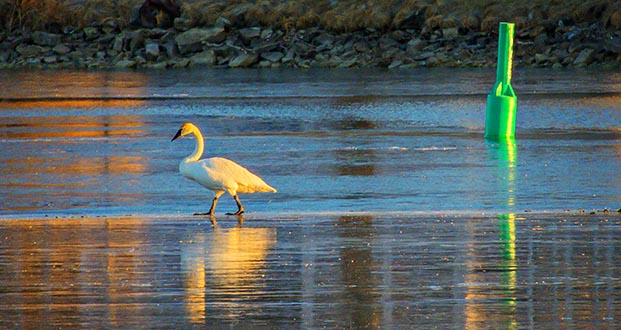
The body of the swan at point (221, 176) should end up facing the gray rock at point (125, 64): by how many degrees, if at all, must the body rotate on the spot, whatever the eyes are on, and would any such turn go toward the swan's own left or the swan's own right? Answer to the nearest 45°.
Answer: approximately 90° to the swan's own right

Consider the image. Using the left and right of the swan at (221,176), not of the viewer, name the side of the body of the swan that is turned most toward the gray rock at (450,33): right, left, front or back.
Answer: right

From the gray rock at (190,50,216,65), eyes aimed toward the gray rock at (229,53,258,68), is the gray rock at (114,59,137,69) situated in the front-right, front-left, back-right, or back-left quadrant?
back-right

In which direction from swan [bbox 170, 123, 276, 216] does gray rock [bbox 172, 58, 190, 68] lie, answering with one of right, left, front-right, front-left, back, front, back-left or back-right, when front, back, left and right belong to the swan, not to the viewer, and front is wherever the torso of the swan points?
right

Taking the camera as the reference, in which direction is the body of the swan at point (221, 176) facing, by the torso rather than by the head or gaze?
to the viewer's left

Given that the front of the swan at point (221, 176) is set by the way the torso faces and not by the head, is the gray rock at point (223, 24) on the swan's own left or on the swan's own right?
on the swan's own right

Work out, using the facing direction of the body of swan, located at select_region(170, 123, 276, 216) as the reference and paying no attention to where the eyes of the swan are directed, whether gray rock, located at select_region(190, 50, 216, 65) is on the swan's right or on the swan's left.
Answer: on the swan's right

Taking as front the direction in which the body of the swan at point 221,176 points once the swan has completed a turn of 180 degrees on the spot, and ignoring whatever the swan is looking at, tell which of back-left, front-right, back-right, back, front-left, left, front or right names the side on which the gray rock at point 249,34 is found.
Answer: left

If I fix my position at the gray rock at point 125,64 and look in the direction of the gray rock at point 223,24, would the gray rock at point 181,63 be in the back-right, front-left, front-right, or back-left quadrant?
front-right

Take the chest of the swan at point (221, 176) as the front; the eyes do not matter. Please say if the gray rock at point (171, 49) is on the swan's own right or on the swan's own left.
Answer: on the swan's own right

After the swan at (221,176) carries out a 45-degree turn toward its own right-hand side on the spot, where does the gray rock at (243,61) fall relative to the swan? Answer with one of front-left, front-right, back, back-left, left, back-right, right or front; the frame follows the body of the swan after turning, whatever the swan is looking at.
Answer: front-right

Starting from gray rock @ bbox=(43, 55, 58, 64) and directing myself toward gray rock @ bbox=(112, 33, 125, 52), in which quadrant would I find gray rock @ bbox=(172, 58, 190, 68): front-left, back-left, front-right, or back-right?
front-right

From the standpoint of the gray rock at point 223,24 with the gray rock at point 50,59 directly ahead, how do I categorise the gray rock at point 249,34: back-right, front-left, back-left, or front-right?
back-left

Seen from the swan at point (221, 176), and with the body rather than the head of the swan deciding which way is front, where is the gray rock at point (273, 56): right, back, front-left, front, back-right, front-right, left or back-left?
right

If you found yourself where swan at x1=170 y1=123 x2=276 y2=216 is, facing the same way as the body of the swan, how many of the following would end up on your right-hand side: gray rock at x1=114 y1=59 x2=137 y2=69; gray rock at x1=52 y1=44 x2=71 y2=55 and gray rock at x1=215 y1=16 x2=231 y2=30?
3

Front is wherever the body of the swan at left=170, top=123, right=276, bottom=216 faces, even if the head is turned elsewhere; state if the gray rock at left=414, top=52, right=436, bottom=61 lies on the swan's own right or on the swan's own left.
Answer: on the swan's own right

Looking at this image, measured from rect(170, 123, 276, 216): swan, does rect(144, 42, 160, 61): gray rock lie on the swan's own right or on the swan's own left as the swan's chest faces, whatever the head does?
on the swan's own right

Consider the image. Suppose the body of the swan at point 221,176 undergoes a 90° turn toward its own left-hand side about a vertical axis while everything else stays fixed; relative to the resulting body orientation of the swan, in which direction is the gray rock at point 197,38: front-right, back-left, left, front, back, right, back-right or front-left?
back
